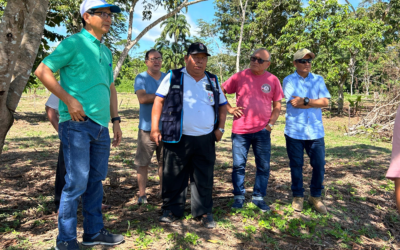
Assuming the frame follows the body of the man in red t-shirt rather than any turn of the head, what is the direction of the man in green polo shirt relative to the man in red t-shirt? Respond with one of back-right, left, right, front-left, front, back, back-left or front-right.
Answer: front-right

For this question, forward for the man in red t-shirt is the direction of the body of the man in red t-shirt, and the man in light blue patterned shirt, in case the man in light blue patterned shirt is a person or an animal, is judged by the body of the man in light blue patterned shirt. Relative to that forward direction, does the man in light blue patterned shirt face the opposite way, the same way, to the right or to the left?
the same way

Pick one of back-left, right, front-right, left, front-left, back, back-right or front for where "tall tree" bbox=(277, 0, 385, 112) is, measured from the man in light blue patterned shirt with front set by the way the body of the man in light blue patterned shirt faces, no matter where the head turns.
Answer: back

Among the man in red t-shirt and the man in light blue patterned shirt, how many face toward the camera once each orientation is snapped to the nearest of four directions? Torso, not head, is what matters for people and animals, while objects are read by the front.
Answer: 2

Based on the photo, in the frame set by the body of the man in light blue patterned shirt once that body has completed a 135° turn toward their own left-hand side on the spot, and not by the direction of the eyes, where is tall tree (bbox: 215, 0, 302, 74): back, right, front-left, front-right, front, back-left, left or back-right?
front-left

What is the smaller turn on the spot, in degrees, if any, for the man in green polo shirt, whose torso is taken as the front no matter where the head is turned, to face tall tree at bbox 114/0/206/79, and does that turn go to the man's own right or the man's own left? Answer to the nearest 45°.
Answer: approximately 135° to the man's own left

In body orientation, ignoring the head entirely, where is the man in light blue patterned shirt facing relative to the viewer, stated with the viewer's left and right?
facing the viewer

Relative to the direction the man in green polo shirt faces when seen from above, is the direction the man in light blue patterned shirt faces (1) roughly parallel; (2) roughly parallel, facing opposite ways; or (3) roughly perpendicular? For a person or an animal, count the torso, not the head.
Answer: roughly perpendicular

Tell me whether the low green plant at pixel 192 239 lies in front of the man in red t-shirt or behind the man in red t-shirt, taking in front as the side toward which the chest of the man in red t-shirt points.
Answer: in front

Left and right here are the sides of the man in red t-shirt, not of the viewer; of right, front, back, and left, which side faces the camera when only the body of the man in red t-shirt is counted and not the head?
front

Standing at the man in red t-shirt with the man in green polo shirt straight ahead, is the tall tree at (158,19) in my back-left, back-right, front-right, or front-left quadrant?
back-right

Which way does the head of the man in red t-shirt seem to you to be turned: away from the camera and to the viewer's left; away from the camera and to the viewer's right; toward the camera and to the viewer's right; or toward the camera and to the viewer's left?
toward the camera and to the viewer's left

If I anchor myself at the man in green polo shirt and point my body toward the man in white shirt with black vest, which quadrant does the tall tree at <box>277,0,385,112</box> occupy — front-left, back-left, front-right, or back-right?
front-left

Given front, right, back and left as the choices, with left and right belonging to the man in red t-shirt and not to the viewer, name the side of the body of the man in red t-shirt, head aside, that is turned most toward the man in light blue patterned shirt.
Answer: left

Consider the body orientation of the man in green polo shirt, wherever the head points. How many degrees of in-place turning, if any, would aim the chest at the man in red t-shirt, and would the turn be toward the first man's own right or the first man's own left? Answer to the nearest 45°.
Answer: approximately 45° to the first man's own left

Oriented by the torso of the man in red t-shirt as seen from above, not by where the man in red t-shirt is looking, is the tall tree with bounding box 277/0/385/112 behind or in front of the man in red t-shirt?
behind
